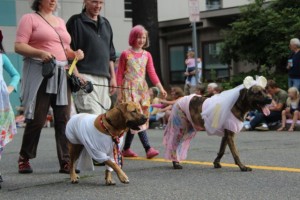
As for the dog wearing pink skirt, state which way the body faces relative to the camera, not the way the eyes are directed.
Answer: to the viewer's right

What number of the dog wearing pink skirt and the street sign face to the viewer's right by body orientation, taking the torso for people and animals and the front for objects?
1

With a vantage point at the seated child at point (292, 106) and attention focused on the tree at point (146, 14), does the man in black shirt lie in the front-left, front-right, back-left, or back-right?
back-left

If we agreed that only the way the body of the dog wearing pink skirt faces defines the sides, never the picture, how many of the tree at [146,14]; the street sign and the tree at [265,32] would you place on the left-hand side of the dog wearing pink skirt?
3

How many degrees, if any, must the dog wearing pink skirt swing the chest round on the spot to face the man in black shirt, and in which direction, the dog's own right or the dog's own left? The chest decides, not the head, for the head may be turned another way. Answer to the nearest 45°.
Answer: approximately 180°

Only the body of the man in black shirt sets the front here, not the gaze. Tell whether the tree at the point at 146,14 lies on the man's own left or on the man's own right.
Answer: on the man's own left

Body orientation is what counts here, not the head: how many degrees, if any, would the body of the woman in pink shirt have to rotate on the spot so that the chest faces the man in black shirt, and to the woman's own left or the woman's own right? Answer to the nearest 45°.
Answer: approximately 90° to the woman's own left

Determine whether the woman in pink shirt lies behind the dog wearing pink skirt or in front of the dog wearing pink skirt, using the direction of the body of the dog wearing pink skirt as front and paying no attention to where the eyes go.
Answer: behind

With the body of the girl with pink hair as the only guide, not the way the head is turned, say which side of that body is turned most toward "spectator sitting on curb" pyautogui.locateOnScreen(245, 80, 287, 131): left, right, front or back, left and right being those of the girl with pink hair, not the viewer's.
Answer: left

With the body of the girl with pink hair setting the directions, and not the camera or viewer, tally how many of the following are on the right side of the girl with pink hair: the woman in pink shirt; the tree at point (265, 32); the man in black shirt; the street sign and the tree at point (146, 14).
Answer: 2

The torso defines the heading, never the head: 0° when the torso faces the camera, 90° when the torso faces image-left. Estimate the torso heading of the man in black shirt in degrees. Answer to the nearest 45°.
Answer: approximately 315°
